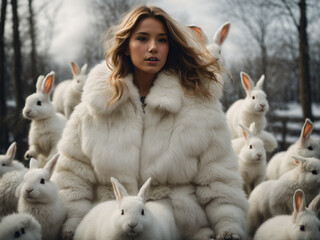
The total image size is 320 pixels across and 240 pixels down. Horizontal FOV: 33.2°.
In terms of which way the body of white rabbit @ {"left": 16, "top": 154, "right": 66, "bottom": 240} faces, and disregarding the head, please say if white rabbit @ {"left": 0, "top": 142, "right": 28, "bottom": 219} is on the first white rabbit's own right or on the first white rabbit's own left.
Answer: on the first white rabbit's own right

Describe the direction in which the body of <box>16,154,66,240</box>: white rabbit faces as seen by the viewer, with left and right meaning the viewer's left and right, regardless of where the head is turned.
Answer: facing the viewer and to the left of the viewer

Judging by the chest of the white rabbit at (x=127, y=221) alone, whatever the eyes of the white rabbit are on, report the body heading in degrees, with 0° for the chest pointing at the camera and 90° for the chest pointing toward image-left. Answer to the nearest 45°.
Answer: approximately 0°

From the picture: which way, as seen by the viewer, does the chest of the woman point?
toward the camera
